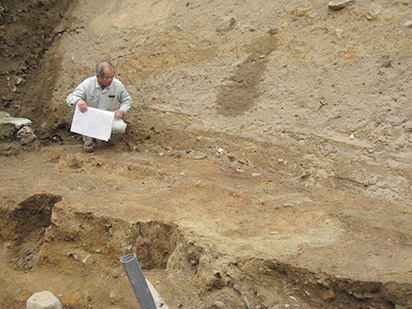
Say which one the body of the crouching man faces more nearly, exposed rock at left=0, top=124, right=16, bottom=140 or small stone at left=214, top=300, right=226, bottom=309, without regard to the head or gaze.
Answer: the small stone

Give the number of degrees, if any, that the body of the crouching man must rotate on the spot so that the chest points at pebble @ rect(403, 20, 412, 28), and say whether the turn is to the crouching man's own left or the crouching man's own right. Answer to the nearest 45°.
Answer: approximately 90° to the crouching man's own left

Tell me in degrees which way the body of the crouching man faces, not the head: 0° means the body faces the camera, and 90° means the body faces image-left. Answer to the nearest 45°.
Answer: approximately 0°

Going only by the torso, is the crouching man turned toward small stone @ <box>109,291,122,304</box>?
yes

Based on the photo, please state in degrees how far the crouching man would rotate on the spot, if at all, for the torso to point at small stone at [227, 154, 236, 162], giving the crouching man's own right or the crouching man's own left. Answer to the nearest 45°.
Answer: approximately 45° to the crouching man's own left

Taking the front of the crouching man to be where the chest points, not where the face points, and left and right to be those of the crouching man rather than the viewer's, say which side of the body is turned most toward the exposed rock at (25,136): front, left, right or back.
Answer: right

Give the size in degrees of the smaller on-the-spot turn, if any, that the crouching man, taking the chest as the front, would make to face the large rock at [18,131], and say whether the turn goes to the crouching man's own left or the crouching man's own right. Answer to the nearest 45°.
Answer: approximately 90° to the crouching man's own right

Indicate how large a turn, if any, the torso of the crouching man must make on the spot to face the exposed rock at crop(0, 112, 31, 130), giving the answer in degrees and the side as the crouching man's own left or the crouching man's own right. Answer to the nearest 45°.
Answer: approximately 135° to the crouching man's own right

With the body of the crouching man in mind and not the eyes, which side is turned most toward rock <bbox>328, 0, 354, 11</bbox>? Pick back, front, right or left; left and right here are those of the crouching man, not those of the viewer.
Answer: left

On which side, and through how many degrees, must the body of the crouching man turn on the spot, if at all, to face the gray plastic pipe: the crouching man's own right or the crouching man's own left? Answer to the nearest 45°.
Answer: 0° — they already face it

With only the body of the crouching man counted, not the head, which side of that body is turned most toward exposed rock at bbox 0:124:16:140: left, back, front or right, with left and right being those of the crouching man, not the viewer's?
right
